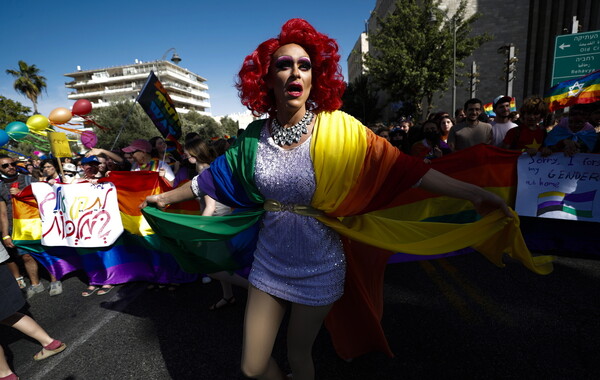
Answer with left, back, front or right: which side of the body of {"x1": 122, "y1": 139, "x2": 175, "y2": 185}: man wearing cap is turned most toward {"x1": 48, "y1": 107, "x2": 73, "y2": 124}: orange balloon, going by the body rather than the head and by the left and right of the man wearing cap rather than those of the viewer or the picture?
right

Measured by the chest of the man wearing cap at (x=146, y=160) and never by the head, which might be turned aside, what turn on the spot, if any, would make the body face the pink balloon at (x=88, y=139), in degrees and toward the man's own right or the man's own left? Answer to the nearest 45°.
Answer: approximately 135° to the man's own right

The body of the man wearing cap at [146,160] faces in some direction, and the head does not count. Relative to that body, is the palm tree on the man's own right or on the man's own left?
on the man's own right

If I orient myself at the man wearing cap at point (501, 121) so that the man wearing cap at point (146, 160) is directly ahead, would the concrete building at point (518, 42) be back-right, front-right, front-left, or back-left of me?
back-right

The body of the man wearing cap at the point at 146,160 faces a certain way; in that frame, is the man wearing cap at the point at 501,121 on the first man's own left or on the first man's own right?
on the first man's own left

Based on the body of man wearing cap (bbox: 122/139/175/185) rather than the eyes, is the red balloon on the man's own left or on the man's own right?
on the man's own right

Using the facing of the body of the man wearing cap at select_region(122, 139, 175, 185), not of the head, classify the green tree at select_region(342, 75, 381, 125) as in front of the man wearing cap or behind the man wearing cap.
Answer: behind

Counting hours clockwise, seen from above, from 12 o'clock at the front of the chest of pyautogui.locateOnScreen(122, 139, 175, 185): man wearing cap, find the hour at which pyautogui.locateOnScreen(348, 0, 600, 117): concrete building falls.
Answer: The concrete building is roughly at 7 o'clock from the man wearing cap.

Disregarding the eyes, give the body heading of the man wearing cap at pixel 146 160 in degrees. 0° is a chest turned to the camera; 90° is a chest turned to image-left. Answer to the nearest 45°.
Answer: approximately 45°

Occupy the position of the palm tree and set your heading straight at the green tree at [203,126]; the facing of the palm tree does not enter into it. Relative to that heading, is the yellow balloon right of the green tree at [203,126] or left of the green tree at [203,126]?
right
